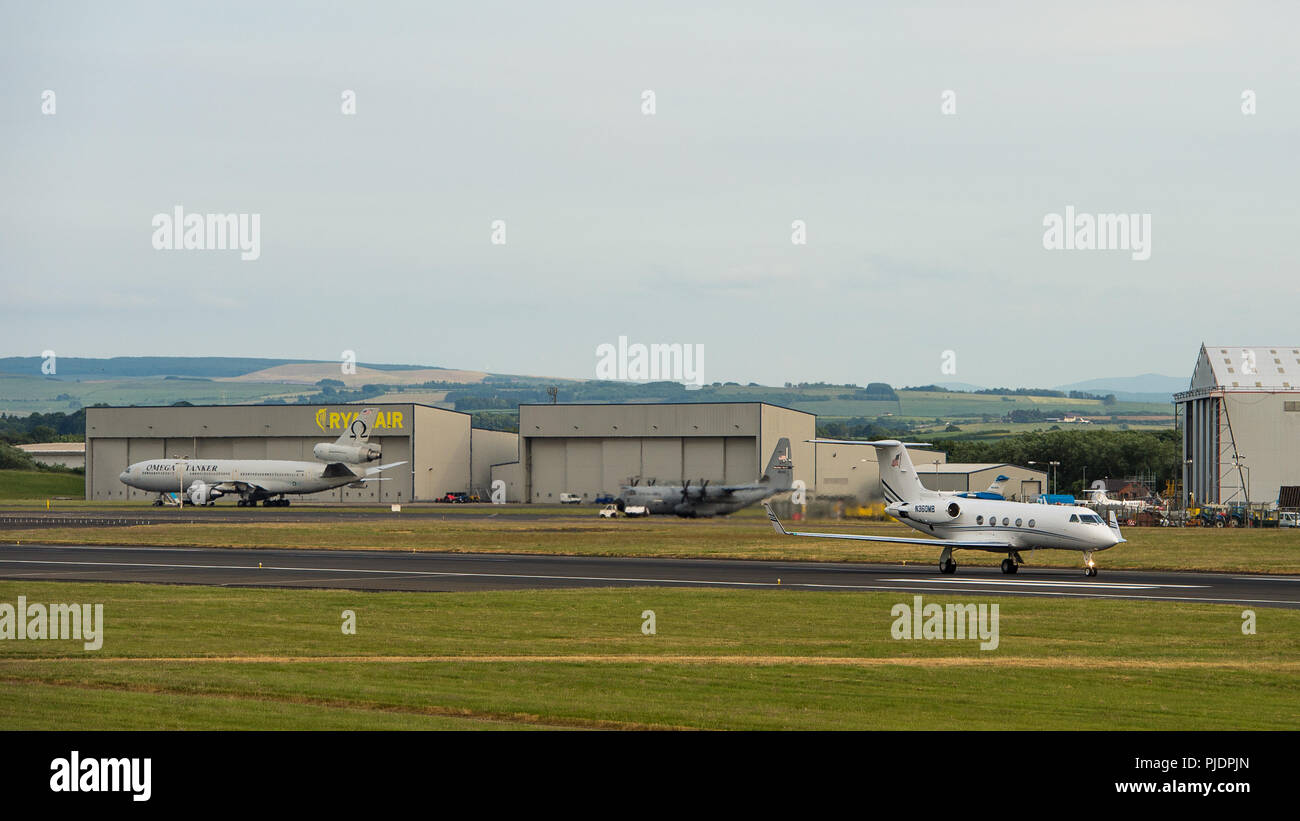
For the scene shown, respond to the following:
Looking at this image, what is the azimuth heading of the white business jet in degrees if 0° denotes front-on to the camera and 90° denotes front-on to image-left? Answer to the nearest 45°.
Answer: approximately 315°
